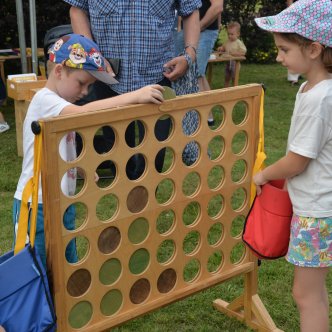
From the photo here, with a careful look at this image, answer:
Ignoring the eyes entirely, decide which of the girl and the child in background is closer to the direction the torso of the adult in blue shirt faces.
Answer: the girl

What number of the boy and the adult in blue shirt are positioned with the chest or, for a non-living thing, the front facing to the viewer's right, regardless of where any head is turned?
1

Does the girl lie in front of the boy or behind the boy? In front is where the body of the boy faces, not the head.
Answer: in front

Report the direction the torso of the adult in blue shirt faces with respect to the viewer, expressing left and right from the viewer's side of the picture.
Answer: facing the viewer

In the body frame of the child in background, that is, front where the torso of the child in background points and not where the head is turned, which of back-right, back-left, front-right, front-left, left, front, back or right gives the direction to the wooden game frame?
front-left

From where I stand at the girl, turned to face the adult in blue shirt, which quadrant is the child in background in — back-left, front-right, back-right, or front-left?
front-right

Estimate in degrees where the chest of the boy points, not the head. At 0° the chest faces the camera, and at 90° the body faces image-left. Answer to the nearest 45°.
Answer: approximately 270°

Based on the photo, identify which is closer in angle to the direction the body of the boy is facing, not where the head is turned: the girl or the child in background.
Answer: the girl

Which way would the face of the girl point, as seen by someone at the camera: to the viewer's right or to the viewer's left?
to the viewer's left

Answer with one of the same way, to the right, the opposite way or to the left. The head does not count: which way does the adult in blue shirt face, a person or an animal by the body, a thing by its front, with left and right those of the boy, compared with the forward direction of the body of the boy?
to the right

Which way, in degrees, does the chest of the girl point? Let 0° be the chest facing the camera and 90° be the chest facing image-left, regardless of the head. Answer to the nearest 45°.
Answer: approximately 90°

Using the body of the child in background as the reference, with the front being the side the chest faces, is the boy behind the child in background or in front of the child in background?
in front

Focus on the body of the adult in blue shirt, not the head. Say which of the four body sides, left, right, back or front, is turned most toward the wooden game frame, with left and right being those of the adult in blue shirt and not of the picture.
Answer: front

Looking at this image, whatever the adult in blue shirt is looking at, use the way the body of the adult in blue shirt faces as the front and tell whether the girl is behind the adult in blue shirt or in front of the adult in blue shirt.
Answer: in front

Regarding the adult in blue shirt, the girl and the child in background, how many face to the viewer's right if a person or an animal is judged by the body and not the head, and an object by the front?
0
